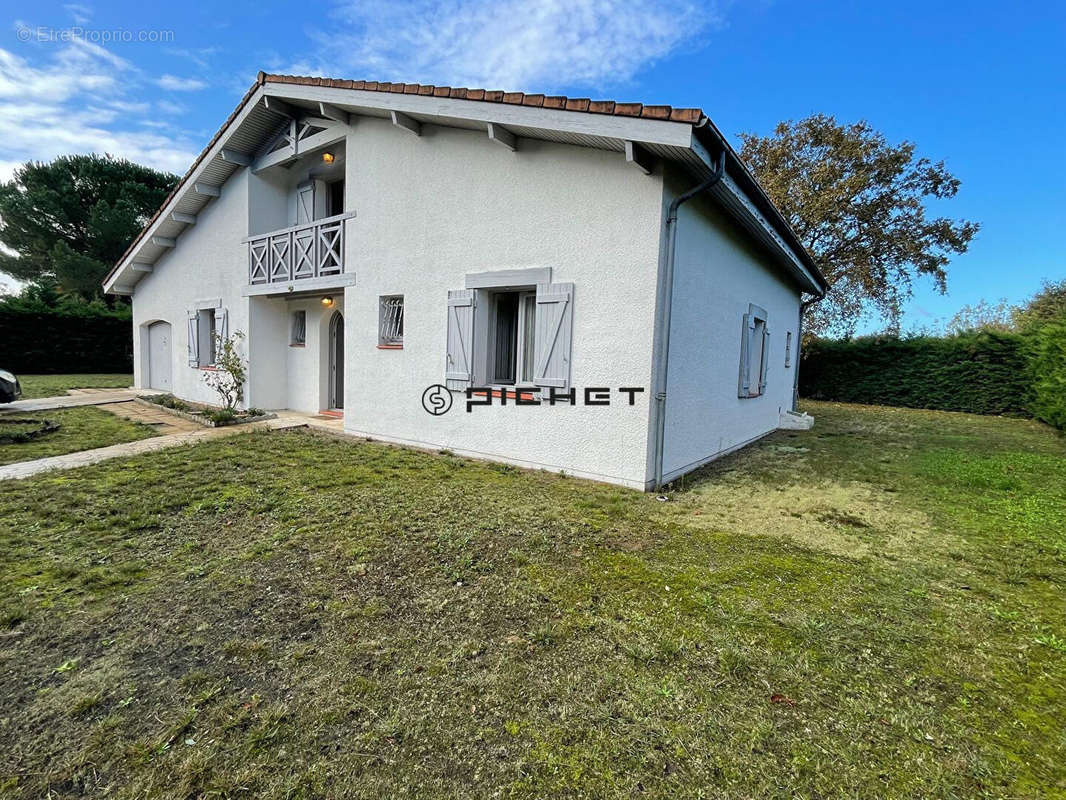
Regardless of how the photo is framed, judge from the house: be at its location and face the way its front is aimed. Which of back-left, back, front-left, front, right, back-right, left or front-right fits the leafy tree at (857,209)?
back

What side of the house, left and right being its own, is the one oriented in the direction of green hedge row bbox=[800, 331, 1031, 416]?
back

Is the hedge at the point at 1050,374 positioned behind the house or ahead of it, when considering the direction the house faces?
behind

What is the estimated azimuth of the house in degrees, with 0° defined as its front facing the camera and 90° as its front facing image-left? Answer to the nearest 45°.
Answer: approximately 45°
